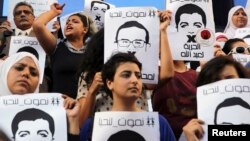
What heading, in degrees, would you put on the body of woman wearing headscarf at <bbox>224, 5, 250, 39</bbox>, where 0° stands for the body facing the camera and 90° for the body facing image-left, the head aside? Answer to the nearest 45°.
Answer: approximately 315°

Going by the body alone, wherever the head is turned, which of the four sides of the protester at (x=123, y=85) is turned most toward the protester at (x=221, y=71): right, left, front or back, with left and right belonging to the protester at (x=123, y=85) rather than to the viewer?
left

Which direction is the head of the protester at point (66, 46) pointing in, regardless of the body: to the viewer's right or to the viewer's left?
to the viewer's left

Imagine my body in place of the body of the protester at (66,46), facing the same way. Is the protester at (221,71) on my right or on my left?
on my left

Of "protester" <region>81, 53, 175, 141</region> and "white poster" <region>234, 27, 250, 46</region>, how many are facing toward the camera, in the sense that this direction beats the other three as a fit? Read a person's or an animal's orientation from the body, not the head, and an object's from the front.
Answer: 2

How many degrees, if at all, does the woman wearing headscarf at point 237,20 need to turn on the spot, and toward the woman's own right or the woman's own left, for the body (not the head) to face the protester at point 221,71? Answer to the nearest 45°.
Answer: approximately 45° to the woman's own right

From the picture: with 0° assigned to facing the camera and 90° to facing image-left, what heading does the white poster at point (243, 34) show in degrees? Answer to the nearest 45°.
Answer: approximately 0°

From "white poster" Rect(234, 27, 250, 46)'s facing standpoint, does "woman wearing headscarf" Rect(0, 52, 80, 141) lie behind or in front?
in front

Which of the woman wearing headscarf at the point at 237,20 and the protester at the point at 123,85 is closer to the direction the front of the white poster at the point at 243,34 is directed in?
the protester
